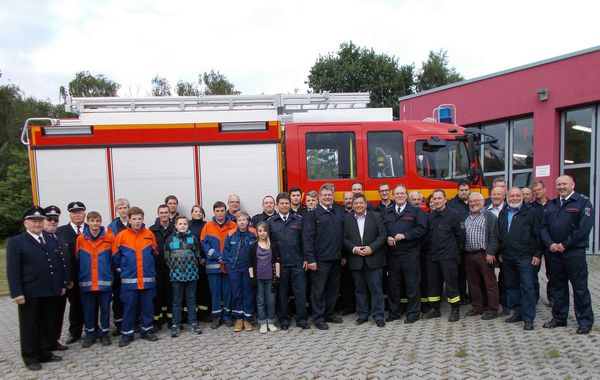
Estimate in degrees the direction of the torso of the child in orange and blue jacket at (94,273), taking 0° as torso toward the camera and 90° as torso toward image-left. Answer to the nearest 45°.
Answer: approximately 0°

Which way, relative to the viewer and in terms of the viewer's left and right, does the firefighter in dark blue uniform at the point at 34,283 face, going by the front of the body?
facing the viewer and to the right of the viewer

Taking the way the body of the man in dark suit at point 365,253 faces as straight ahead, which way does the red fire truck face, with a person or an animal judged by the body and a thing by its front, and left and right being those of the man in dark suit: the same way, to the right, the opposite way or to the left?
to the left

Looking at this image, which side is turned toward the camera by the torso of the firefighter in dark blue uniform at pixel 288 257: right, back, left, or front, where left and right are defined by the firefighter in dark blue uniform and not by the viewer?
front

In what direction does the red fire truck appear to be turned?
to the viewer's right

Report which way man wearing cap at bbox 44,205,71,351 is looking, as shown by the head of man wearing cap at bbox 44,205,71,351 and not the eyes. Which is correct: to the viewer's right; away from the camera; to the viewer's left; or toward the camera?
toward the camera

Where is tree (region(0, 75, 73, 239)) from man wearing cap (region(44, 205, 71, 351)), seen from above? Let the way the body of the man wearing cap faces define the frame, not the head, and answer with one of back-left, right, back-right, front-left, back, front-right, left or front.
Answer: back-left

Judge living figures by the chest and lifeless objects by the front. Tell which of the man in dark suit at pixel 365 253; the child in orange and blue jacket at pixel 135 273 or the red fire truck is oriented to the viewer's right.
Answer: the red fire truck

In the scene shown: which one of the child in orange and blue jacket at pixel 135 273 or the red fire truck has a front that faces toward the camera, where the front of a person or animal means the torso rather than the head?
the child in orange and blue jacket

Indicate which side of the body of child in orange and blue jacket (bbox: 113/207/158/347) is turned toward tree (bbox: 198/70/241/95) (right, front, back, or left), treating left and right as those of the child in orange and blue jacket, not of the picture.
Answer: back

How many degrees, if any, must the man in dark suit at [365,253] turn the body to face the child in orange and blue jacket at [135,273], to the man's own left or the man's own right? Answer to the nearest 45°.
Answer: approximately 90° to the man's own right

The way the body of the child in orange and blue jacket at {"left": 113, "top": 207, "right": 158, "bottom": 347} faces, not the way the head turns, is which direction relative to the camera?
toward the camera

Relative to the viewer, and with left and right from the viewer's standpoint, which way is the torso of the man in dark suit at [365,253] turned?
facing the viewer

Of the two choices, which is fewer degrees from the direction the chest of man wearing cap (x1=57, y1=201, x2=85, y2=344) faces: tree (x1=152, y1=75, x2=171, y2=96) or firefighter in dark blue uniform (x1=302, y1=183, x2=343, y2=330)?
the firefighter in dark blue uniform
